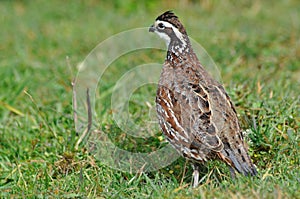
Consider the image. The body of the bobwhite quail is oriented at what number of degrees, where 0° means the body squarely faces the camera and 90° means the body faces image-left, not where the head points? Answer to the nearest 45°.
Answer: approximately 135°
